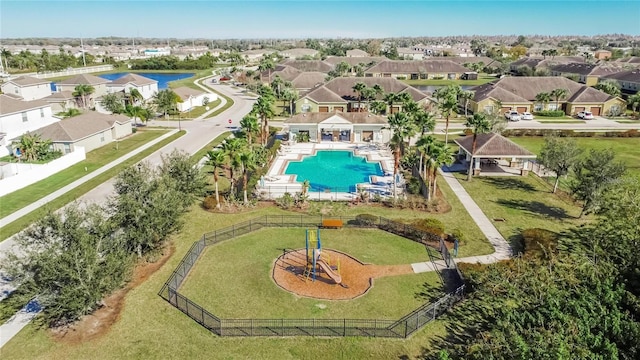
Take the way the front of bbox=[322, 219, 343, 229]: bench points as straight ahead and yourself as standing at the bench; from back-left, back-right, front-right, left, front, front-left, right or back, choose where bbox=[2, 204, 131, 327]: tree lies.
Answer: front-right

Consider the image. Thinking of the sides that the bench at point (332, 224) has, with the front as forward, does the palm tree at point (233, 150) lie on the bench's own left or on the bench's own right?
on the bench's own right

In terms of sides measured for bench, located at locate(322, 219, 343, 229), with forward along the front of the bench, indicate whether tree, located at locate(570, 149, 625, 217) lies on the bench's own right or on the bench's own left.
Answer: on the bench's own left

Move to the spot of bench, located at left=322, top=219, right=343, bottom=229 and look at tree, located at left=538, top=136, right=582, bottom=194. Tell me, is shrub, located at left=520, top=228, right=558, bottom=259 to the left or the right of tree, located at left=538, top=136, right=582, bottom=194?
right

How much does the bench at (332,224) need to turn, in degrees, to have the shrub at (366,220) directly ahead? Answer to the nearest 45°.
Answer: approximately 90° to its left

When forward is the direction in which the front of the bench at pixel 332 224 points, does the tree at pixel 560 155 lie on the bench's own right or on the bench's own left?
on the bench's own left

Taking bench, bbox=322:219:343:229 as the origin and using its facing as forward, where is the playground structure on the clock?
The playground structure is roughly at 12 o'clock from the bench.

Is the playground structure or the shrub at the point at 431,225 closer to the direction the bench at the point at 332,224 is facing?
the playground structure

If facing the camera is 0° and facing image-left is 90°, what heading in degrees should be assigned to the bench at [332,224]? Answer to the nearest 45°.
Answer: approximately 0°

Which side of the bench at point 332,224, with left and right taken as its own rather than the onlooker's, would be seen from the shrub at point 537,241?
left

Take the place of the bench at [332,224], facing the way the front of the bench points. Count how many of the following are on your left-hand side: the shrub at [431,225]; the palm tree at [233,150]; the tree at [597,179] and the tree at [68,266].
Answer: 2
